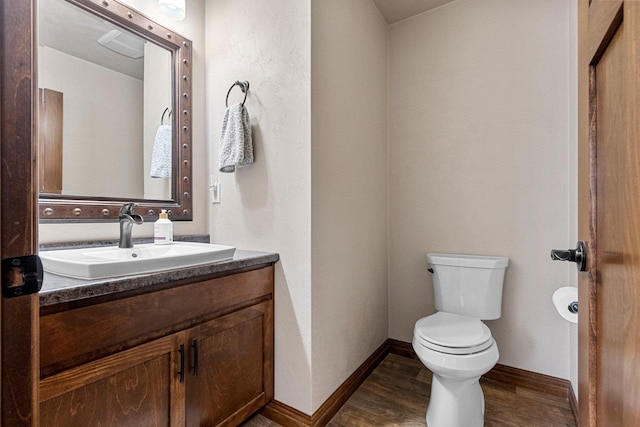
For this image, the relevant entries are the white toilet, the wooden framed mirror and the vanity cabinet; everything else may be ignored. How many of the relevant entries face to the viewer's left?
0

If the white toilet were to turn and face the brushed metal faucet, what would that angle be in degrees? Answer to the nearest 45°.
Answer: approximately 45° to its right

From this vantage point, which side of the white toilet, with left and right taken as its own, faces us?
front

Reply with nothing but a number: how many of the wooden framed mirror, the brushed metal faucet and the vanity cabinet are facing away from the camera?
0

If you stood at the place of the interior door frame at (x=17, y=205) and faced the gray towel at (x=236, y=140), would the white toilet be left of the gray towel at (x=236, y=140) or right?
right

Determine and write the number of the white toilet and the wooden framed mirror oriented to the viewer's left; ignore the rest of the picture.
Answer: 0

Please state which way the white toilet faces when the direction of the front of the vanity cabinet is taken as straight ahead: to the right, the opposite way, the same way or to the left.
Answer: to the right

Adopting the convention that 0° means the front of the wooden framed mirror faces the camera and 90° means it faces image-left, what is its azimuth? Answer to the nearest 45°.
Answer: approximately 315°

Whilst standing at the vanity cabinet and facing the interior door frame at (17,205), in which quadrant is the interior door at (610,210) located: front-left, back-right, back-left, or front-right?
front-left

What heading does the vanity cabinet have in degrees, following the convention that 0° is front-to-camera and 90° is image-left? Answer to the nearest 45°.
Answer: approximately 315°

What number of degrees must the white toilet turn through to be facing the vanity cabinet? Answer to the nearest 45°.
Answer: approximately 45° to its right

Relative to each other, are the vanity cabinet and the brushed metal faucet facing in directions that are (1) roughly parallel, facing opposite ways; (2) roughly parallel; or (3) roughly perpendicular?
roughly parallel

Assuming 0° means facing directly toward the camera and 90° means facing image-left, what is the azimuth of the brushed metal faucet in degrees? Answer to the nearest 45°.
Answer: approximately 315°

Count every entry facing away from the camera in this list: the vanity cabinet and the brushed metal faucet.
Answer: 0
